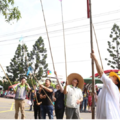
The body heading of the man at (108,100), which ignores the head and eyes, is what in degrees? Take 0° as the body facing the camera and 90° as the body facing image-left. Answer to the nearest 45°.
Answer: approximately 90°

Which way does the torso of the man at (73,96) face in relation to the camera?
toward the camera

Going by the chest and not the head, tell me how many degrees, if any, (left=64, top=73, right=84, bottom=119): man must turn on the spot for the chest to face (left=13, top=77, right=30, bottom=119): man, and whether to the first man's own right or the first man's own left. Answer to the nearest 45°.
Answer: approximately 135° to the first man's own right

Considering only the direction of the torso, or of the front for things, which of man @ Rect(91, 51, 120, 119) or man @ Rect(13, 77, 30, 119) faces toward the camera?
man @ Rect(13, 77, 30, 119)

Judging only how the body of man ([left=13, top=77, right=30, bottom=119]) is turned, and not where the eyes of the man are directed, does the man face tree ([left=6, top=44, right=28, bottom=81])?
no

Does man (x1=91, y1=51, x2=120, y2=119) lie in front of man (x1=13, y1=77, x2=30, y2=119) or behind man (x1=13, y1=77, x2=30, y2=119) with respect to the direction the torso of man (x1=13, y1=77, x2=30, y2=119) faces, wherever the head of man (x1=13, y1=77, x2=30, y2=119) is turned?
in front

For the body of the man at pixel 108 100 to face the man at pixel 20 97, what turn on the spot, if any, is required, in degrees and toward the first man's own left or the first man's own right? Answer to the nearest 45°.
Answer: approximately 45° to the first man's own right

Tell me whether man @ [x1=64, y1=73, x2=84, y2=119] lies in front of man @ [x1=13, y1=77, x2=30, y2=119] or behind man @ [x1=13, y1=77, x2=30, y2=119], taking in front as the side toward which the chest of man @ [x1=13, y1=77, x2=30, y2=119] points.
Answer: in front

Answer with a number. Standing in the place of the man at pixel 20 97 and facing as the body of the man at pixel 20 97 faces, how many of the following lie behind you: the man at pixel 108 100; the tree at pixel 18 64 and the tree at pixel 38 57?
2

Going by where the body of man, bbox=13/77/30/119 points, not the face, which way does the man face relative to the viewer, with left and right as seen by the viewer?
facing the viewer

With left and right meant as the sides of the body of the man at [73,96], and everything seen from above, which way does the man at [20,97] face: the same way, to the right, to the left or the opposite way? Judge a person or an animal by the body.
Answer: the same way

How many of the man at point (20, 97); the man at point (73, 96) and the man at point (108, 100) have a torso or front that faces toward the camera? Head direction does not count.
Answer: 2

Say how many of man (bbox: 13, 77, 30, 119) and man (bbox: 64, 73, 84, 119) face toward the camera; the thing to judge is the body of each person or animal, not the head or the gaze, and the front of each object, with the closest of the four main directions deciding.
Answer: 2
